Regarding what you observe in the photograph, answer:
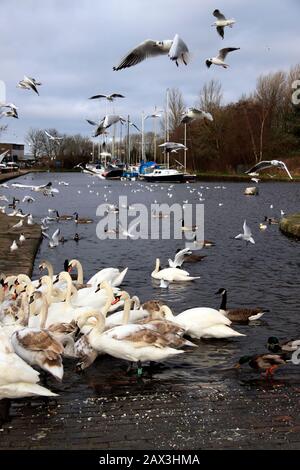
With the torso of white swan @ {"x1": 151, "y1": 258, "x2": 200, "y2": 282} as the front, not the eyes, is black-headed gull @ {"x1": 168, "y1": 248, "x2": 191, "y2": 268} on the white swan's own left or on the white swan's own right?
on the white swan's own right

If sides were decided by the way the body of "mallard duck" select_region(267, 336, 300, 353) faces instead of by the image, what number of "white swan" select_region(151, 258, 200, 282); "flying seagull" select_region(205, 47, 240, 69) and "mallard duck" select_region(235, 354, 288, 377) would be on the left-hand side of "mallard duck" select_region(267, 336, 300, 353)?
1

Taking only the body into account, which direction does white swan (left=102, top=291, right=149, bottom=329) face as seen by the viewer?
to the viewer's left

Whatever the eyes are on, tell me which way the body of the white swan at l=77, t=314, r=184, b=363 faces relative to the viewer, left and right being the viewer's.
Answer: facing to the left of the viewer

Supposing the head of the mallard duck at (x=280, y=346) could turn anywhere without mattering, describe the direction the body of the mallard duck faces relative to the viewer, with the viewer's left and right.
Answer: facing to the left of the viewer

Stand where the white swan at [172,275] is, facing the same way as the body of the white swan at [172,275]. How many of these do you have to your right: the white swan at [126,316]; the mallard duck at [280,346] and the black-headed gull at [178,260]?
1

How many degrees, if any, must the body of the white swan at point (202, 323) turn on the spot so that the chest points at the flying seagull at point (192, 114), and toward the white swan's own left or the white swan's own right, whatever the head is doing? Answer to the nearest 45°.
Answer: approximately 90° to the white swan's own right

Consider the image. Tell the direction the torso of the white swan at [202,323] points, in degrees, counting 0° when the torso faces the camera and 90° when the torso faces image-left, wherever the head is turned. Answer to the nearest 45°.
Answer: approximately 90°

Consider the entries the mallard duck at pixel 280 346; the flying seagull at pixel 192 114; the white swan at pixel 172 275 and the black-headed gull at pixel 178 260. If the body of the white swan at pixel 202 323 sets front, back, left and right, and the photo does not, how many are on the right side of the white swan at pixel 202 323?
3

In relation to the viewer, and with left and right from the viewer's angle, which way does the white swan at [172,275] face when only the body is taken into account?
facing to the left of the viewer

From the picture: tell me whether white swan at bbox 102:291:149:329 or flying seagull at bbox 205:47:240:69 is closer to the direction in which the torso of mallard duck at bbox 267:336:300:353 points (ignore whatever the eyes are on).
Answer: the white swan

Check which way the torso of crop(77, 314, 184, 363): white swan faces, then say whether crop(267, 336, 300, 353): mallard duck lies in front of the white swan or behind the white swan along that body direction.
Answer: behind

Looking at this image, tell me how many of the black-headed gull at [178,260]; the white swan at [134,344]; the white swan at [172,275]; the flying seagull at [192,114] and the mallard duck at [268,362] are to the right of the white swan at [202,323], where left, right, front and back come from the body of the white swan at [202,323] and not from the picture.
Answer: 3

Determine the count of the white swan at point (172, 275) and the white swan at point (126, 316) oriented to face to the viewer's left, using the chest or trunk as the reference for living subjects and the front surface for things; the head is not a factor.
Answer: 2
